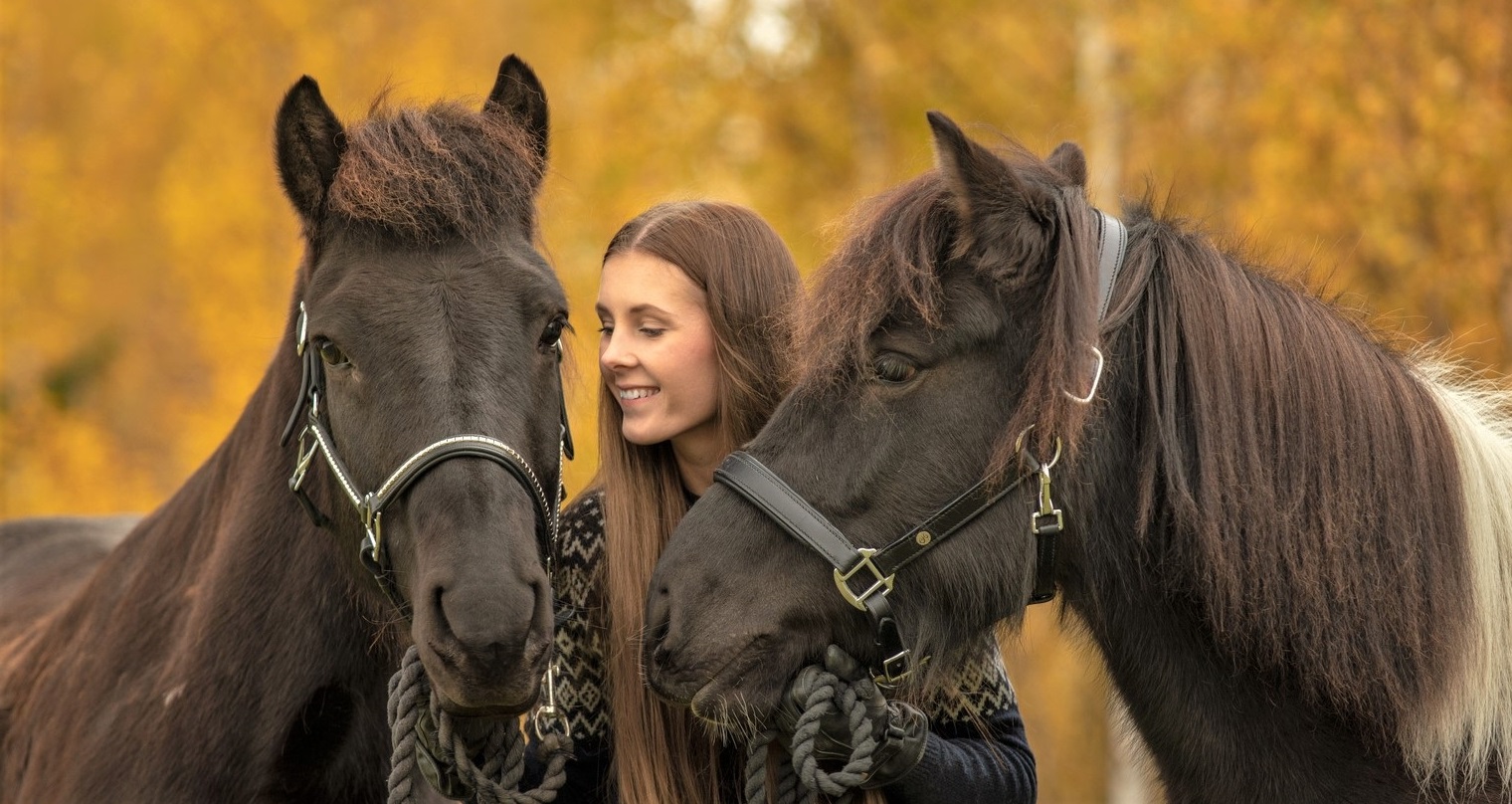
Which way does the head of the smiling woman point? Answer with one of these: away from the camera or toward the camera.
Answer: toward the camera

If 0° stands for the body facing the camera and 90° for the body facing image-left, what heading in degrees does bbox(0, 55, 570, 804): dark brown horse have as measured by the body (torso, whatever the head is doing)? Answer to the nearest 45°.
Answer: approximately 315°

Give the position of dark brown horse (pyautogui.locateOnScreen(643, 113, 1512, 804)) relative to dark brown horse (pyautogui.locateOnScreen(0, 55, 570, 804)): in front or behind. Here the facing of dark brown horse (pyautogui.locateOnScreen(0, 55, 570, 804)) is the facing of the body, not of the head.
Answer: in front

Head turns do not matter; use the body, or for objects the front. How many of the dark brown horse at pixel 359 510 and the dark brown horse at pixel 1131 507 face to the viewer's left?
1

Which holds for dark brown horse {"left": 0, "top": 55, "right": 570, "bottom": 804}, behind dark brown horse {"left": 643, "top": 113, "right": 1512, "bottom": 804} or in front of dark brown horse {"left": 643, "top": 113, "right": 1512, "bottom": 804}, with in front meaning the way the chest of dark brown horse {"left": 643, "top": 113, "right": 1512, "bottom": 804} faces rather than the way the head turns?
in front

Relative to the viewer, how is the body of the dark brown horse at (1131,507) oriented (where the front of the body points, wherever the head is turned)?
to the viewer's left

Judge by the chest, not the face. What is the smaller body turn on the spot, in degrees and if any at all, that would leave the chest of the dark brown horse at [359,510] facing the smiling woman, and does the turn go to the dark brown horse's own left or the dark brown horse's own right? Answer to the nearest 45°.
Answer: approximately 45° to the dark brown horse's own left

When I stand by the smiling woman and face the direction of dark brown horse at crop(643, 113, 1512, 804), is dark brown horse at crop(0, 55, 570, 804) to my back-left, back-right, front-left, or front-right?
back-right

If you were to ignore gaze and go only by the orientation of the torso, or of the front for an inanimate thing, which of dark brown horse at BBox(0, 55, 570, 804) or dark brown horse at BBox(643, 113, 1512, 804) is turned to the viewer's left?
dark brown horse at BBox(643, 113, 1512, 804)
